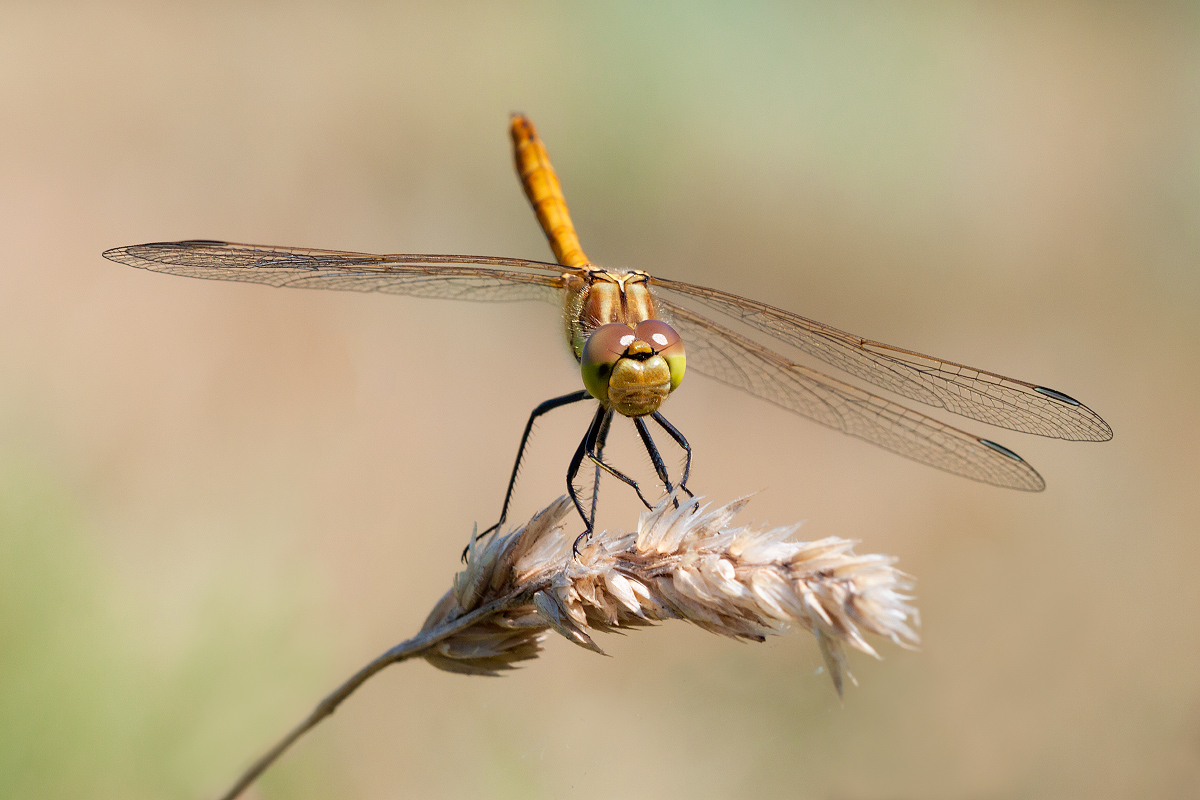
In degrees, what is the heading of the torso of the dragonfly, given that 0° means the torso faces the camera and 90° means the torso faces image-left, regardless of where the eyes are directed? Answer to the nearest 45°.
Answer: approximately 0°
